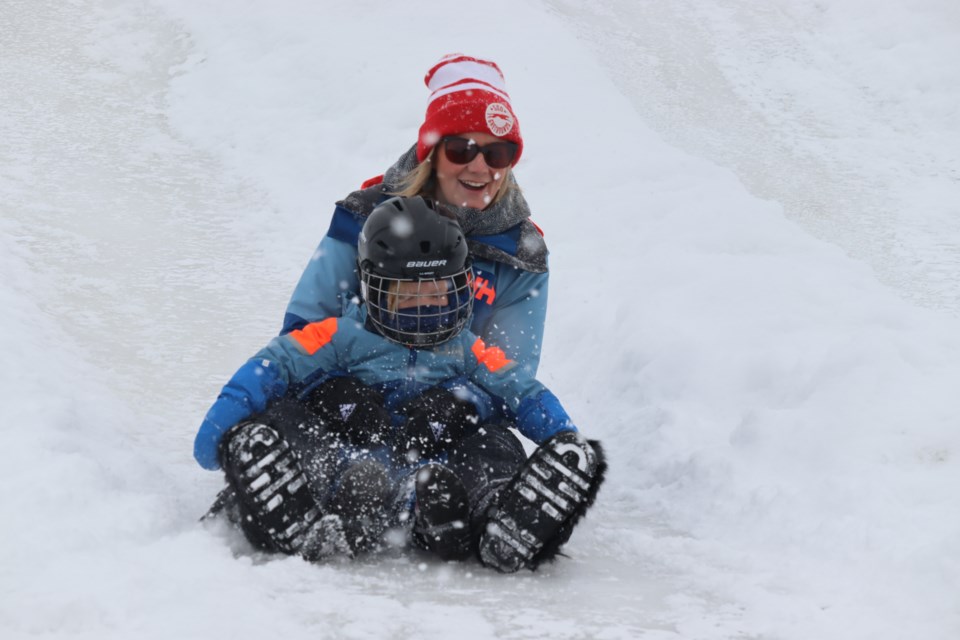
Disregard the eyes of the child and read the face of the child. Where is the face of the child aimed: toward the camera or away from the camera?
toward the camera

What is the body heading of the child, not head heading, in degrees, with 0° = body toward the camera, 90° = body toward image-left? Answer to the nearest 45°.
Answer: approximately 0°

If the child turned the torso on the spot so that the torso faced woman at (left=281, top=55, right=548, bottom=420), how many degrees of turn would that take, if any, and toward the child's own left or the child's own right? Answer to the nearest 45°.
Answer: approximately 180°
